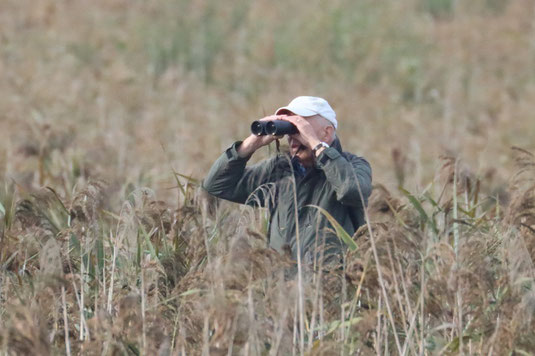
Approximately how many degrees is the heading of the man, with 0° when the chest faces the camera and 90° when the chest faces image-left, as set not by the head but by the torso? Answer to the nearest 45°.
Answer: approximately 45°

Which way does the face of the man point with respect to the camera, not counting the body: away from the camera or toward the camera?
toward the camera
